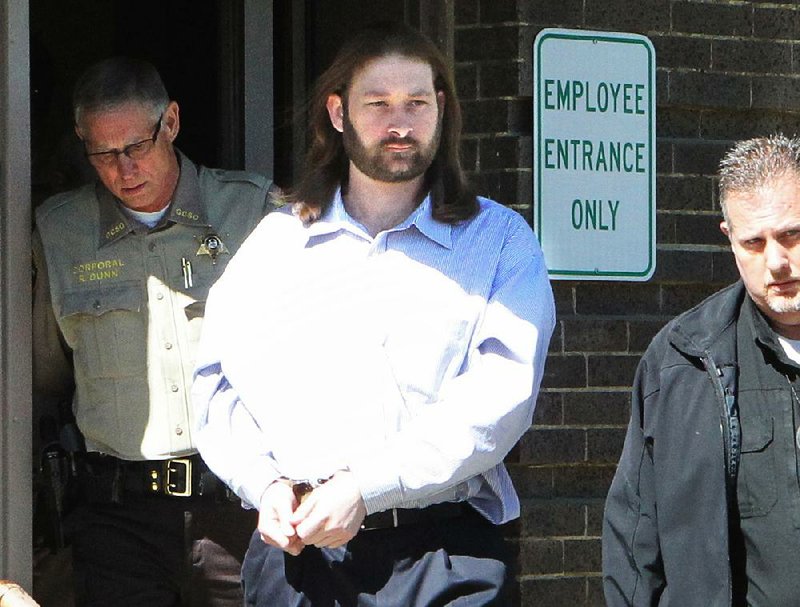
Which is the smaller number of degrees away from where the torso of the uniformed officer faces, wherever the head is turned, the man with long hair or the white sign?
the man with long hair

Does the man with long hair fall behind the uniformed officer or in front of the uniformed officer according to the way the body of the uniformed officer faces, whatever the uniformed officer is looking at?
in front

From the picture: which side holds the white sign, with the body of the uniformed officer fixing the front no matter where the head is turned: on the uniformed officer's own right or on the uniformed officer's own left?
on the uniformed officer's own left

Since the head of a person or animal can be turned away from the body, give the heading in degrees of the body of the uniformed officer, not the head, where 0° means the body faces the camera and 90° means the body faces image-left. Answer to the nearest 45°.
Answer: approximately 0°

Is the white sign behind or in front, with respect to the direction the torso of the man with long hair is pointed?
behind

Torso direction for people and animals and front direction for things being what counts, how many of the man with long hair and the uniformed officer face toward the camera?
2

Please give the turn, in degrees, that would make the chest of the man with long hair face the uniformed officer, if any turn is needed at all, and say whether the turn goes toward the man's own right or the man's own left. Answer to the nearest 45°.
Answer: approximately 135° to the man's own right

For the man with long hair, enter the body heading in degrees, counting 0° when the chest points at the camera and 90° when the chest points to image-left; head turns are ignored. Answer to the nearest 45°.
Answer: approximately 0°
